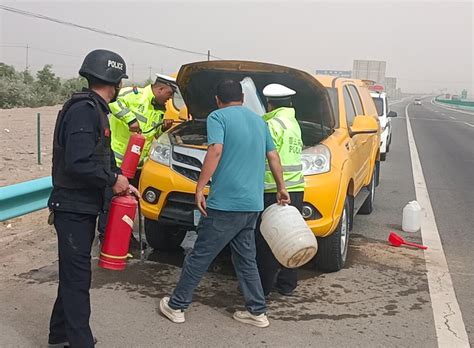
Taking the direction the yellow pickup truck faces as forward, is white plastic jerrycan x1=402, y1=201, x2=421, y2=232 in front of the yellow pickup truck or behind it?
behind

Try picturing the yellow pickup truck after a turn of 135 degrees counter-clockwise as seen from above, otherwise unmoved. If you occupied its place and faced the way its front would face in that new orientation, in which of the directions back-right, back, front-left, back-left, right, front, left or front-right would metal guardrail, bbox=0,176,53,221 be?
back

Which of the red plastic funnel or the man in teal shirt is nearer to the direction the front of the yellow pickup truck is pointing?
the man in teal shirt

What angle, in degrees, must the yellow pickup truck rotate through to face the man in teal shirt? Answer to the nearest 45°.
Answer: approximately 45° to its left

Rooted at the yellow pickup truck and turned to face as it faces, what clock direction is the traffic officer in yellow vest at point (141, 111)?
The traffic officer in yellow vest is roughly at 2 o'clock from the yellow pickup truck.

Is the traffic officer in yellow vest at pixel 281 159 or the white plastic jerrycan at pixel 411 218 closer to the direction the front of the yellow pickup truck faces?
the traffic officer in yellow vest

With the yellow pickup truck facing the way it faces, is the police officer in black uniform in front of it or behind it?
in front

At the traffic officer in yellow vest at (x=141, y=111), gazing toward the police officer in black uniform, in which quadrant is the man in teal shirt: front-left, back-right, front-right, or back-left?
front-left

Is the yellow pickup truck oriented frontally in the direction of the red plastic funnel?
no

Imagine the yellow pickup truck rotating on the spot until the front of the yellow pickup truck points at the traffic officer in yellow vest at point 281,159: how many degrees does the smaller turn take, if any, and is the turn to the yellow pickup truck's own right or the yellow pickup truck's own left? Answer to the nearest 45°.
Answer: approximately 45° to the yellow pickup truck's own left
